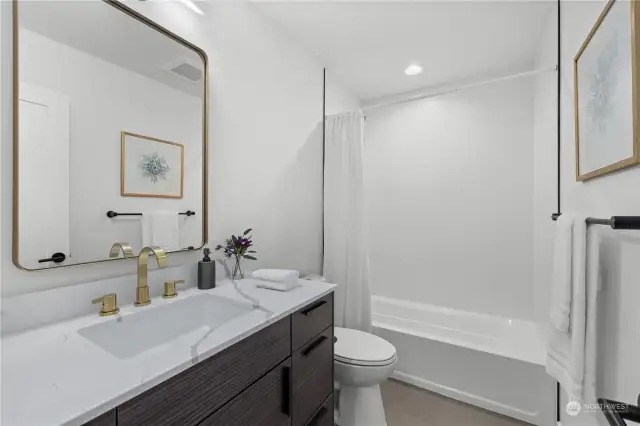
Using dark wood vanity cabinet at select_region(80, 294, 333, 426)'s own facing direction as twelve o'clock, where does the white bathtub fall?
The white bathtub is roughly at 10 o'clock from the dark wood vanity cabinet.

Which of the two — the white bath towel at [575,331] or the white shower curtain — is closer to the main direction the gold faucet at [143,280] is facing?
the white bath towel

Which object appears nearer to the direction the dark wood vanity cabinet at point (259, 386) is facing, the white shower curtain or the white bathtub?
the white bathtub

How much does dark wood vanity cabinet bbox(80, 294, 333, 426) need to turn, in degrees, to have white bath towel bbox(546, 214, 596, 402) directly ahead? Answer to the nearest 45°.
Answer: approximately 45° to its left

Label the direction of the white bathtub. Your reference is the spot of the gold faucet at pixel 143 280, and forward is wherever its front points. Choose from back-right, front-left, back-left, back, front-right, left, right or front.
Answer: front-left

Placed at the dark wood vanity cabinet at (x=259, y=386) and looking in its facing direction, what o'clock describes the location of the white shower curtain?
The white shower curtain is roughly at 9 o'clock from the dark wood vanity cabinet.

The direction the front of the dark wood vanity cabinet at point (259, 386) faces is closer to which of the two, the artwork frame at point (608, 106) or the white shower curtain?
the artwork frame

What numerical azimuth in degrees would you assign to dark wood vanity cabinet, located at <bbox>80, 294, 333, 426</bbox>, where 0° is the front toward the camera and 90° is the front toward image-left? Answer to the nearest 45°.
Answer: approximately 315°

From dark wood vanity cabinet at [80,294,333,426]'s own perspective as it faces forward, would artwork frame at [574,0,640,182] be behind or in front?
in front

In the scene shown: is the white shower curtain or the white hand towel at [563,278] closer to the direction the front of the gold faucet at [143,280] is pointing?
the white hand towel

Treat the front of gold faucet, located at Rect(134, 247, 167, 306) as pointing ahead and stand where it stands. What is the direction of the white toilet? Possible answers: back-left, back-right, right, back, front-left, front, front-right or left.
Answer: front-left

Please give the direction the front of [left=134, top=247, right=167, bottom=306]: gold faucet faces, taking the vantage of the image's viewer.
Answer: facing the viewer and to the right of the viewer
